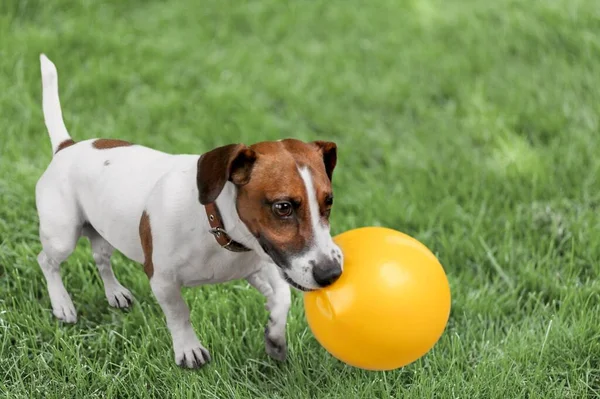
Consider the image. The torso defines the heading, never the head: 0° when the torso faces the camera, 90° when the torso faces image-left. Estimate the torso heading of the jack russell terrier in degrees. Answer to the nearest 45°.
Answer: approximately 315°

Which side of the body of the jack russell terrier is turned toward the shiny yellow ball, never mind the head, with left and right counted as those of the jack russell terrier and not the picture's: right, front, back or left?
front
